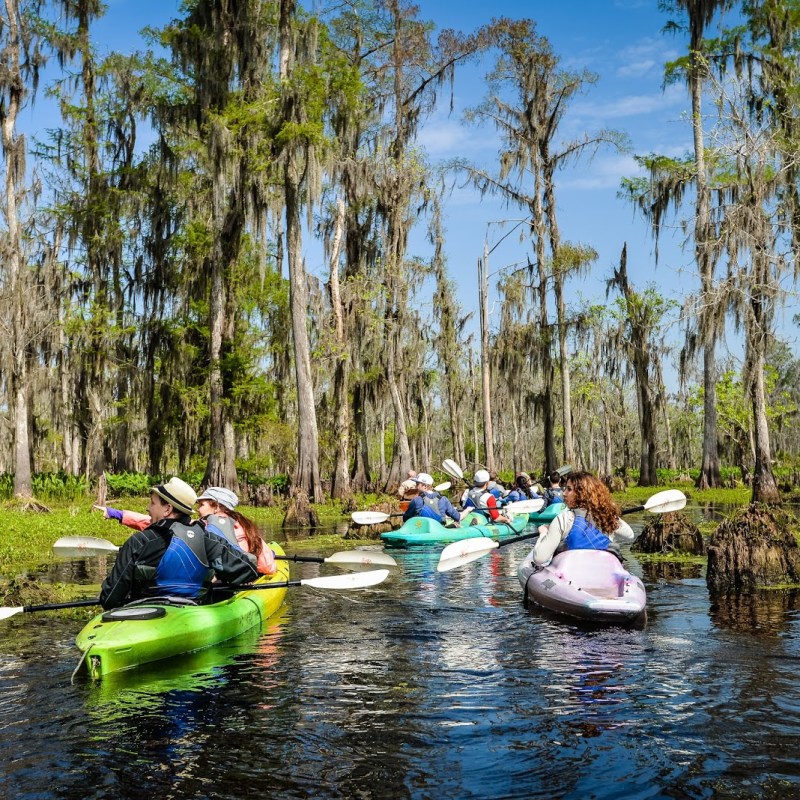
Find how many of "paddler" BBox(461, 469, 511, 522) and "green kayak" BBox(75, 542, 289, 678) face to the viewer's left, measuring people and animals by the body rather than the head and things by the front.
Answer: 0

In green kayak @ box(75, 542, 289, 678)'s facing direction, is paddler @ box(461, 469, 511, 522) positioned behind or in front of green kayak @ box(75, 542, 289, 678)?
in front

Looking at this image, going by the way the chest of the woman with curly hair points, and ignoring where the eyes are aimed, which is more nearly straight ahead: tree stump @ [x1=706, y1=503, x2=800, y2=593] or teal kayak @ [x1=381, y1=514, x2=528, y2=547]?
the teal kayak

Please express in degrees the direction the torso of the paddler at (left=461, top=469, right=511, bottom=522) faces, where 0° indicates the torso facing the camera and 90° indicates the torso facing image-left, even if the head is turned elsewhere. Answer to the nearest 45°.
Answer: approximately 225°

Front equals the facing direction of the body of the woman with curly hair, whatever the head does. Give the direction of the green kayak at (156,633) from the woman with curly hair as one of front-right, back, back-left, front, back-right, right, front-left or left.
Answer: left

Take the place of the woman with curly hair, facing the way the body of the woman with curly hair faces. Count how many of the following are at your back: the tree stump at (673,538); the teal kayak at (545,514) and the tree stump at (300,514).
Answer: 0

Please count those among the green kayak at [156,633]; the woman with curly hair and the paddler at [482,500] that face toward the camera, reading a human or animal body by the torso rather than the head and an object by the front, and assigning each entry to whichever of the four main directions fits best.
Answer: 0

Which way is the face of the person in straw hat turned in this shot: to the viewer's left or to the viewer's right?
to the viewer's left

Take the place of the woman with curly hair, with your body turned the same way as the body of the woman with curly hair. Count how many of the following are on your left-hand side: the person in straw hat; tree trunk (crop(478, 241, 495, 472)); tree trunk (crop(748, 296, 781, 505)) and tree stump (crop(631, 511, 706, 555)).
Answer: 1

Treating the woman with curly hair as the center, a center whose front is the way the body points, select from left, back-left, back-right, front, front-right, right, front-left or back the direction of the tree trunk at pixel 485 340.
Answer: front-right

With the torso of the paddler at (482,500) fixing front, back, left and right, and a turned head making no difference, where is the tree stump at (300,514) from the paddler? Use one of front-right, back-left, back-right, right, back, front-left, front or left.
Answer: back-left

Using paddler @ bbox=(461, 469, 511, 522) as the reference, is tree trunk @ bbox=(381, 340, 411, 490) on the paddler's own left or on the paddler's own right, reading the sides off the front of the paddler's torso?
on the paddler's own left

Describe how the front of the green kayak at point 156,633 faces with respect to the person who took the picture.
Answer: facing away from the viewer and to the right of the viewer

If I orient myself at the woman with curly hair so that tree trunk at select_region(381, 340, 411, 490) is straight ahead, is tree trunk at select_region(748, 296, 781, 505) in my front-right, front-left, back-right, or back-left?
front-right

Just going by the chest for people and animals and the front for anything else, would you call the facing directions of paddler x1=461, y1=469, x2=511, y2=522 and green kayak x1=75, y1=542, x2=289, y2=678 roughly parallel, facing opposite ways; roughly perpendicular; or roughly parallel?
roughly parallel

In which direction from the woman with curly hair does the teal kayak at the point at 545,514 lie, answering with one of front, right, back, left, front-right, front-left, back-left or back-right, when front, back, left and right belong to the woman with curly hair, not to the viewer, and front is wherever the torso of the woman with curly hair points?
front-right

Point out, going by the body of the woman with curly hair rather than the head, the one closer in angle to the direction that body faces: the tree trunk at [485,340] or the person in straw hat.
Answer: the tree trunk

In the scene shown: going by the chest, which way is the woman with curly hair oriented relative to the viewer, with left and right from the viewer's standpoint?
facing away from the viewer and to the left of the viewer

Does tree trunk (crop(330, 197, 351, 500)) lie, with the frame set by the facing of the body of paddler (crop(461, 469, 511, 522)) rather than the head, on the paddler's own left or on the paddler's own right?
on the paddler's own left
